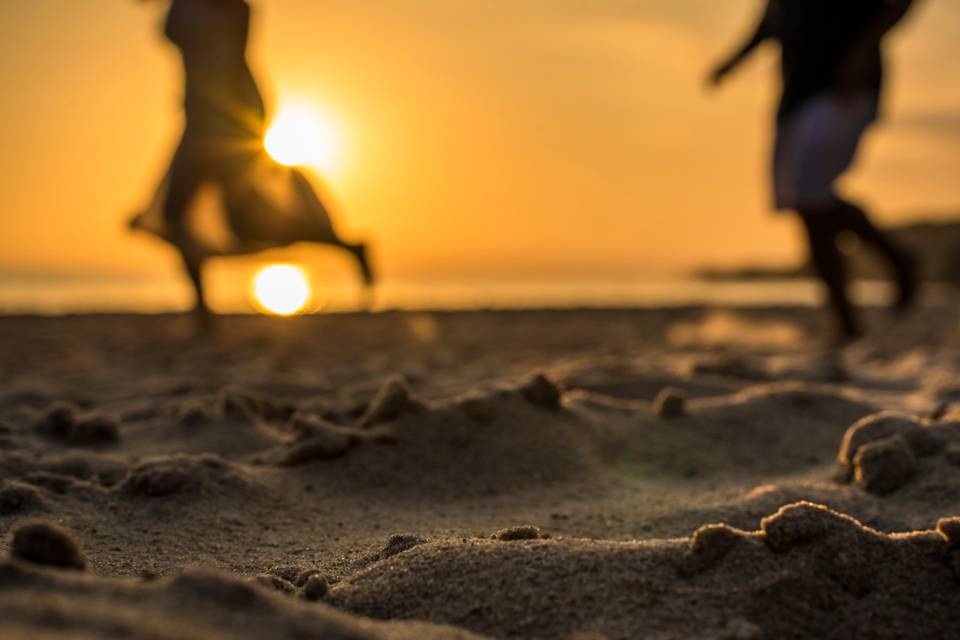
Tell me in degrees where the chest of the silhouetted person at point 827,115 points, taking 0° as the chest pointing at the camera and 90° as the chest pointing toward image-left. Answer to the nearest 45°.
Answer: approximately 90°

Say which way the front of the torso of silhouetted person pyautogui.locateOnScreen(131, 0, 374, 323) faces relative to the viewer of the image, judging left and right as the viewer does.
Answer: facing to the left of the viewer

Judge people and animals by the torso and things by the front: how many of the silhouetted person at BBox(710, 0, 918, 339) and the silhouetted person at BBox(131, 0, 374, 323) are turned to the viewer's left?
2

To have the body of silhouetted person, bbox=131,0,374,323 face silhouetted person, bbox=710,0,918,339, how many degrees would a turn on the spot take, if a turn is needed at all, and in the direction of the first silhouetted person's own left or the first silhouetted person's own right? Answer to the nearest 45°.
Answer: approximately 135° to the first silhouetted person's own left

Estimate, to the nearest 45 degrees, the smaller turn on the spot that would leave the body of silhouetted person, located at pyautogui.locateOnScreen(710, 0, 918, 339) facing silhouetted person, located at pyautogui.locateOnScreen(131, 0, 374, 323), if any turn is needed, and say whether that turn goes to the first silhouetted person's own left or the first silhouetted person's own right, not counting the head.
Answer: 0° — they already face them
